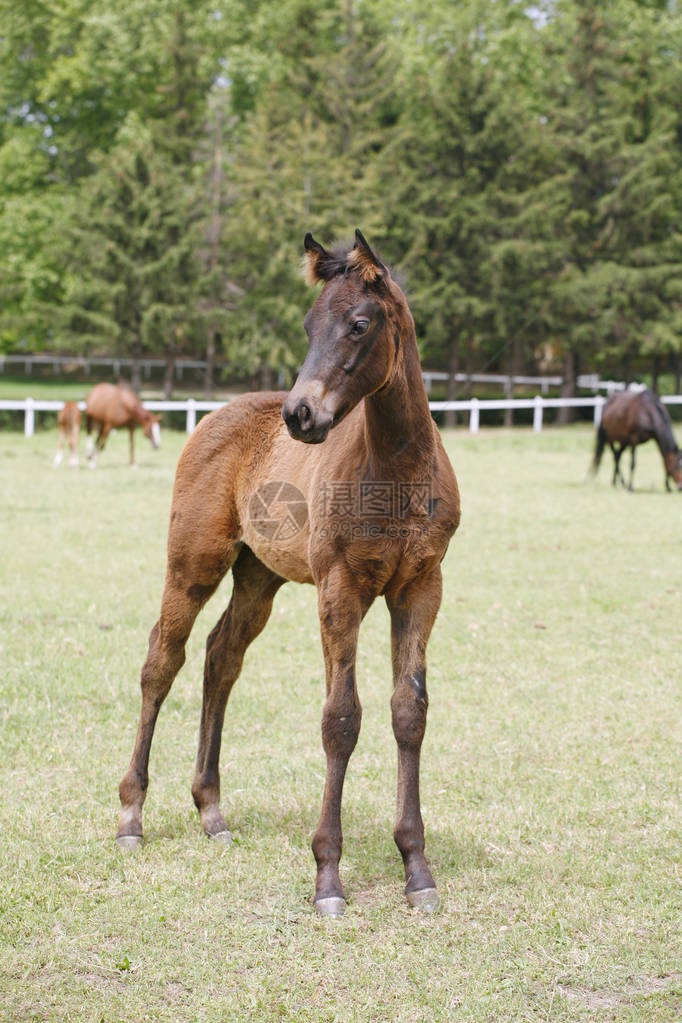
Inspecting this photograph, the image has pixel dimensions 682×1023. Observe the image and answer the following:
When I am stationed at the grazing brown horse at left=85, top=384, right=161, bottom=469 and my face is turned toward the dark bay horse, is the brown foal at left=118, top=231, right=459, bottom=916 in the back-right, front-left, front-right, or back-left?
front-right

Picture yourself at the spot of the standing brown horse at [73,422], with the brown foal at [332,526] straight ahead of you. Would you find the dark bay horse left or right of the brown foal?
left

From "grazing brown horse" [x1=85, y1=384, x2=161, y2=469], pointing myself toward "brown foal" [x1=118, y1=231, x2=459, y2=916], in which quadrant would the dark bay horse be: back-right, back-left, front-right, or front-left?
front-left

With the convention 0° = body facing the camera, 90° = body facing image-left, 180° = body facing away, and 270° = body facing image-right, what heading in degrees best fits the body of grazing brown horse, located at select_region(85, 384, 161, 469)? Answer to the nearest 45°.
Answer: approximately 270°

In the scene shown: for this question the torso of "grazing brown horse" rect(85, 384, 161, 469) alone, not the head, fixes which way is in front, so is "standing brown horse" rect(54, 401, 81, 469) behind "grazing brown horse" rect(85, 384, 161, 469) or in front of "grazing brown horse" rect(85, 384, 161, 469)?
behind
